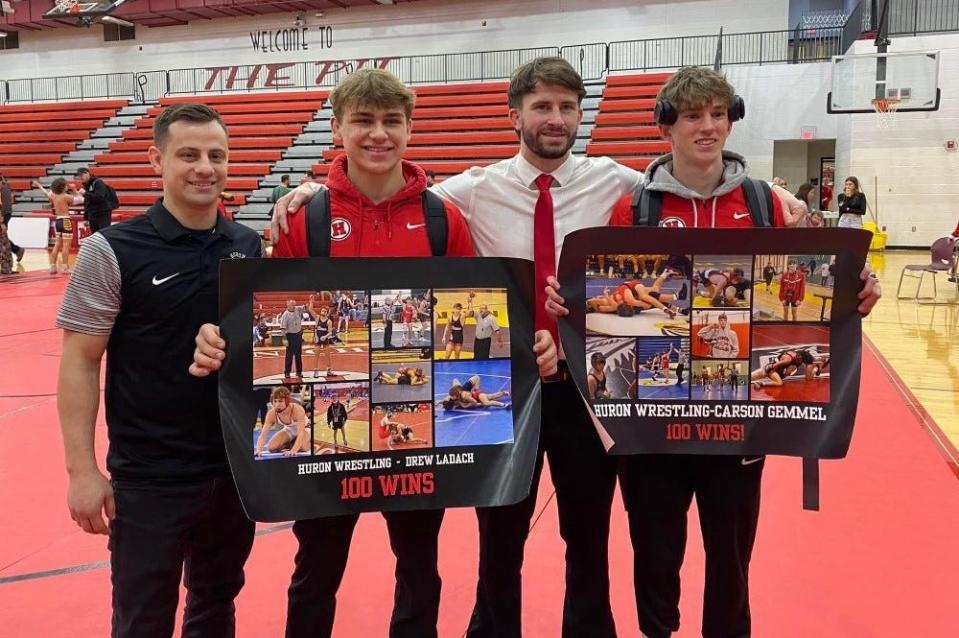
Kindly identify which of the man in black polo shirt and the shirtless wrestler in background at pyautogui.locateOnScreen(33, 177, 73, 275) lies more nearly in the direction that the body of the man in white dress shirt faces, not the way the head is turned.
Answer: the man in black polo shirt

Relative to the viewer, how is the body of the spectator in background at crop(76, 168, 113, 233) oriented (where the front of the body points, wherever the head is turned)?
to the viewer's left

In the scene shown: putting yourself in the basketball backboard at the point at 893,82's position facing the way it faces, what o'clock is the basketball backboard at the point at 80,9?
the basketball backboard at the point at 80,9 is roughly at 3 o'clock from the basketball backboard at the point at 893,82.

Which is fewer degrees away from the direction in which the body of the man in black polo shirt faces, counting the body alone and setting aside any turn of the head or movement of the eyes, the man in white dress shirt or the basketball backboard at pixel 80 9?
the man in white dress shirt

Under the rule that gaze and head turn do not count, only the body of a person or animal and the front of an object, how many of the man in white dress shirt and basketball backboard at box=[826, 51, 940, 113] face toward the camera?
2

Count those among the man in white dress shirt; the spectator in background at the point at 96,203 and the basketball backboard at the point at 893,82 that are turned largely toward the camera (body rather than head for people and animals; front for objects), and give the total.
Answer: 2

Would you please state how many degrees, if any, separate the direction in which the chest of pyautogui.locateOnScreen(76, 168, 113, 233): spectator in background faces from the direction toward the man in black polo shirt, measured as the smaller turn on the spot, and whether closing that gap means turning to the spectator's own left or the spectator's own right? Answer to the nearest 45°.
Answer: approximately 90° to the spectator's own left

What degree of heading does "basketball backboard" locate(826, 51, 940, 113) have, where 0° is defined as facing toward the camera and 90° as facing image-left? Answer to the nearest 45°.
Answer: approximately 0°

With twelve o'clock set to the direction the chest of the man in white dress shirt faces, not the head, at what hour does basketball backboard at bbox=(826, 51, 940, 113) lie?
The basketball backboard is roughly at 7 o'clock from the man in white dress shirt.

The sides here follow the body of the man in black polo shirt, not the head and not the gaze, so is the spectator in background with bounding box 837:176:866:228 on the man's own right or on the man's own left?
on the man's own left

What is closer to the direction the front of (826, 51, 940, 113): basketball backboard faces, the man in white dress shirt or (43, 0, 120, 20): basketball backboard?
the man in white dress shirt
